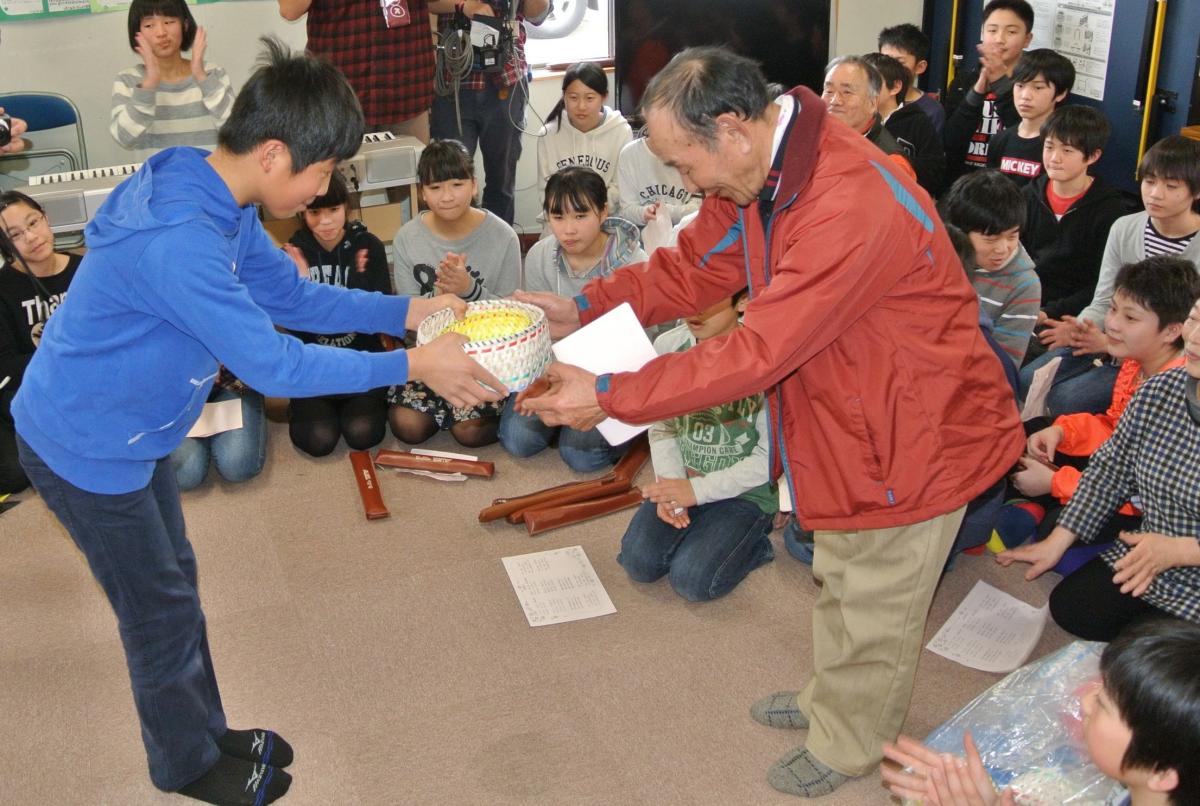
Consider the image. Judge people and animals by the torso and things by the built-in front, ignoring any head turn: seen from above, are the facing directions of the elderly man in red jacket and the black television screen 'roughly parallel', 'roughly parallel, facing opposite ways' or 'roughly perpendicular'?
roughly perpendicular

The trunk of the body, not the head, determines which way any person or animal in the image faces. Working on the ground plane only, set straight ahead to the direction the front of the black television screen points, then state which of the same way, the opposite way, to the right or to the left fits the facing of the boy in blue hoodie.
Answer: to the left

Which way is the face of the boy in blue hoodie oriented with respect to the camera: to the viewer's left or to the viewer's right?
to the viewer's right

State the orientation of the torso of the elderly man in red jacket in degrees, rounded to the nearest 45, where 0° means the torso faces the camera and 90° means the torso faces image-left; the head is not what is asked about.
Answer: approximately 90°

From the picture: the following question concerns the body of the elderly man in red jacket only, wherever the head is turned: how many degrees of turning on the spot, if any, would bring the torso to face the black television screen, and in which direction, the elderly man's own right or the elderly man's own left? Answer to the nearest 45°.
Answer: approximately 90° to the elderly man's own right

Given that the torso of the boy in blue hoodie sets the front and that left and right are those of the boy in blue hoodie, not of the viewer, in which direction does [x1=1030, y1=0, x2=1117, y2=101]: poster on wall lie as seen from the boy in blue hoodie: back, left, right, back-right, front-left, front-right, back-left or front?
front-left

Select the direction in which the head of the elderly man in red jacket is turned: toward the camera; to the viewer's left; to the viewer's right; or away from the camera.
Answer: to the viewer's left

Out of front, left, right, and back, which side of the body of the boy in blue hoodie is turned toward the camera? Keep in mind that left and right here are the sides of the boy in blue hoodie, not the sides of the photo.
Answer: right

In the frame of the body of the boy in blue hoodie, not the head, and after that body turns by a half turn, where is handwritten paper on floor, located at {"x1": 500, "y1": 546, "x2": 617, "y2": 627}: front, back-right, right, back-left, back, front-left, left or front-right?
back-right

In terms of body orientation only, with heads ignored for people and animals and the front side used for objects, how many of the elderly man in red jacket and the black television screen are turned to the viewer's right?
0

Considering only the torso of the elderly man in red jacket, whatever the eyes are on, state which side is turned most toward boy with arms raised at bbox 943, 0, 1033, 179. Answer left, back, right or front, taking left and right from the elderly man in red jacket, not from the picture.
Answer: right
